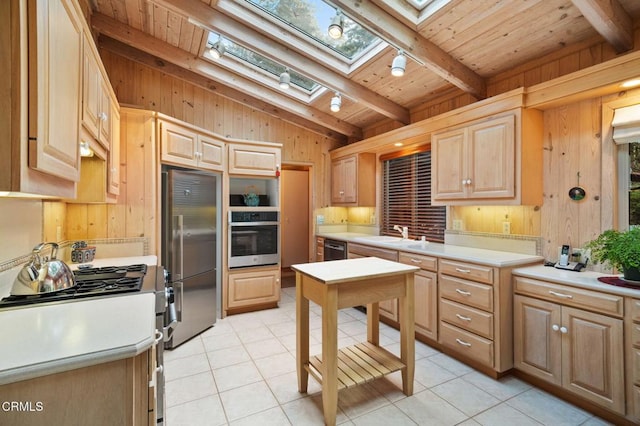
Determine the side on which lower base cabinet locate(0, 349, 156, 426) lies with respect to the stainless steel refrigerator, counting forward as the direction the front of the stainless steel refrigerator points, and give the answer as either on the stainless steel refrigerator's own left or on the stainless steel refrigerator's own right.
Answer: on the stainless steel refrigerator's own right

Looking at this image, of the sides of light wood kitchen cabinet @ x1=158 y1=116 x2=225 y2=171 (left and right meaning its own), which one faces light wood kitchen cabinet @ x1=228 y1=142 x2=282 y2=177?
left

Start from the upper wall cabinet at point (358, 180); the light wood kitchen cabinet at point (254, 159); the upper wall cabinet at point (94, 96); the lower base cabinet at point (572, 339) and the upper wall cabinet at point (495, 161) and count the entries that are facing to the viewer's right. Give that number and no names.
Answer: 1

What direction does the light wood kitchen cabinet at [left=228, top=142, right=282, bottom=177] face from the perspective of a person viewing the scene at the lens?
facing the viewer

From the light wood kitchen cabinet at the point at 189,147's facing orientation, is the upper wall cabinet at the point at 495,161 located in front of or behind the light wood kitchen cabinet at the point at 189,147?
in front

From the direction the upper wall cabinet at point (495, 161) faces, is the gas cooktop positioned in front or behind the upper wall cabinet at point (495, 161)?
in front

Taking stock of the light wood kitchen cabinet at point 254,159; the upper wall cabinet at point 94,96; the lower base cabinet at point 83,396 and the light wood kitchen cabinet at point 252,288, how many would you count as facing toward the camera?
2

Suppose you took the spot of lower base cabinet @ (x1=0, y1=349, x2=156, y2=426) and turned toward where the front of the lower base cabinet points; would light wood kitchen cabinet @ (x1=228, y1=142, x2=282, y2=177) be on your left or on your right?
on your left

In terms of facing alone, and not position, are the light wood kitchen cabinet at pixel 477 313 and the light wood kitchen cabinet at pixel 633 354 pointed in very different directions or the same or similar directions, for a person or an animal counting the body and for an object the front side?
same or similar directions

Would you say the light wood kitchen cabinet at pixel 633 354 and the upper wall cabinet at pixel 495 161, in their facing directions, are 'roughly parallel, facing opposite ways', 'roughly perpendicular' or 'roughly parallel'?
roughly parallel

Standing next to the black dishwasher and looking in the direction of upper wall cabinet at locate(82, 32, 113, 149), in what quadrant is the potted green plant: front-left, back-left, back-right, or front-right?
front-left

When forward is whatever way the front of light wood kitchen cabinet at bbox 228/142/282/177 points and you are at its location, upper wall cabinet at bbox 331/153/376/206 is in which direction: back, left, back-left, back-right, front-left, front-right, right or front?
left

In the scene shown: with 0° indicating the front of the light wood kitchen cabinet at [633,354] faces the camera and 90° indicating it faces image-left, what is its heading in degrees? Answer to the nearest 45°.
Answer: approximately 45°

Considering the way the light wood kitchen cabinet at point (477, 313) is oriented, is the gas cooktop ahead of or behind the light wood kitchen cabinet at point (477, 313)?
ahead

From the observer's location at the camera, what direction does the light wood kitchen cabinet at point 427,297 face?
facing the viewer and to the left of the viewer

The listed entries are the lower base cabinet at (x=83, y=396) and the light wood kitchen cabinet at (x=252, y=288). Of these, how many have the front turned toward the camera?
1

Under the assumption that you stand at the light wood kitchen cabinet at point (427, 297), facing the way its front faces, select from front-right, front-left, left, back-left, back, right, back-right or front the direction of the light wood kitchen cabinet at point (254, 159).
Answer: front-right

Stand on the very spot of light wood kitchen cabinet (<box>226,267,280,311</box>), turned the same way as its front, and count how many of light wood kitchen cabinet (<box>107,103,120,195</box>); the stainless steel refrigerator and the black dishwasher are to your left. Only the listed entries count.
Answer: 1
